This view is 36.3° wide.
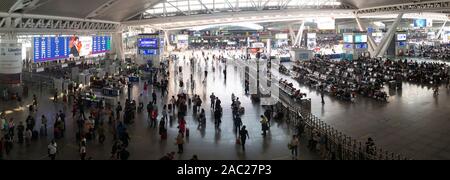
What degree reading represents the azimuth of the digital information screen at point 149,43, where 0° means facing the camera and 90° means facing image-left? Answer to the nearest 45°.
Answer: approximately 0°

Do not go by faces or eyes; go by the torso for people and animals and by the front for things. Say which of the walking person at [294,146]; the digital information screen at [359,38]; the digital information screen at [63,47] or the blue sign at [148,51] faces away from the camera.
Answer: the walking person

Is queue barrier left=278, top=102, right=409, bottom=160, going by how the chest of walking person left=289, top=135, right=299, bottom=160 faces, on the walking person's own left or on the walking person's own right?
on the walking person's own right

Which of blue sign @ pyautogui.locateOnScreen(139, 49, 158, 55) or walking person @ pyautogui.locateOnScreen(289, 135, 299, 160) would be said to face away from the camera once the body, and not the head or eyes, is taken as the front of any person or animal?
the walking person

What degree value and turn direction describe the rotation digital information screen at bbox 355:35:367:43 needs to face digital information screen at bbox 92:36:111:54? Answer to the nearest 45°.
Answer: approximately 45° to its right

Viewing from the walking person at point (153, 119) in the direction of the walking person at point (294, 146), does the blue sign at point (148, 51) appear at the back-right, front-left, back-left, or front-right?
back-left

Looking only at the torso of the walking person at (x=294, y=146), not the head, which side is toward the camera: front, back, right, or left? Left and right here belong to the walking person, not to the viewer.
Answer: back
